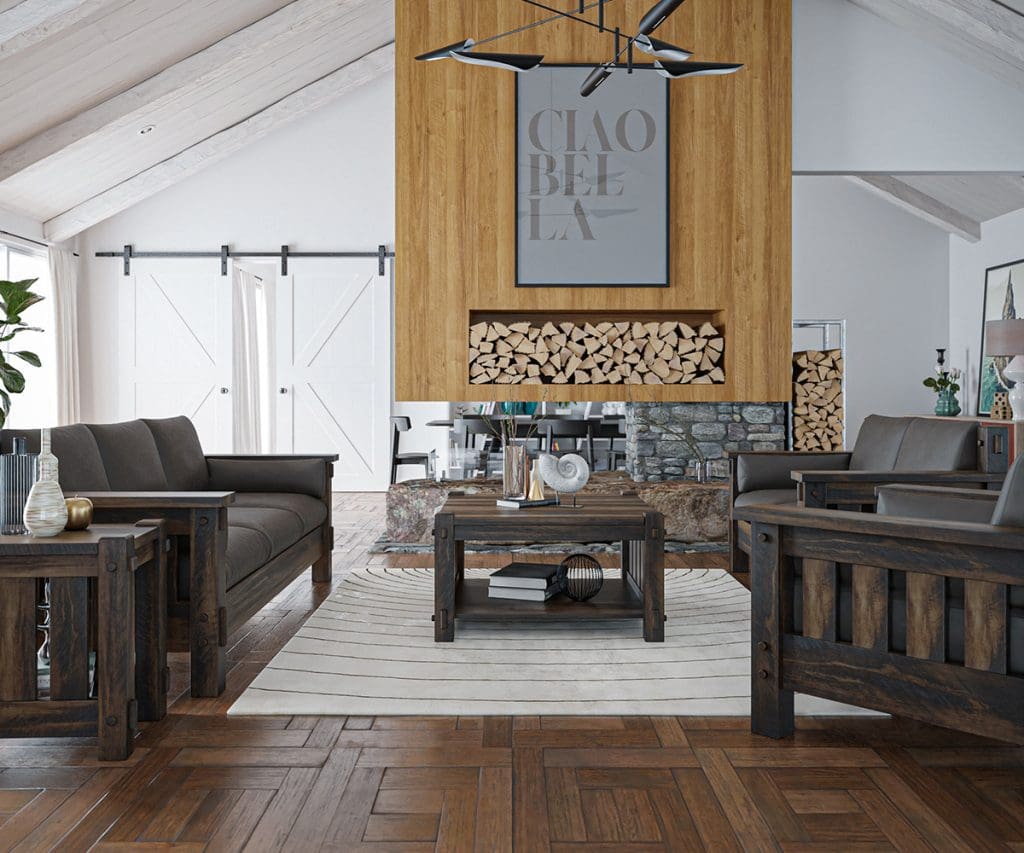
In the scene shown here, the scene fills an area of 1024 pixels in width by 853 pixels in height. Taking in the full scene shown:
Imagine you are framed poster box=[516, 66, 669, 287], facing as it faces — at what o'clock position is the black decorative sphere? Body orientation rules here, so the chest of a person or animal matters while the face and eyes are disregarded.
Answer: The black decorative sphere is roughly at 12 o'clock from the framed poster.

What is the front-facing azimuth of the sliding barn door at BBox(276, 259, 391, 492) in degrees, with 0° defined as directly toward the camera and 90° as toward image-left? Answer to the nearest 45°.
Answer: approximately 0°

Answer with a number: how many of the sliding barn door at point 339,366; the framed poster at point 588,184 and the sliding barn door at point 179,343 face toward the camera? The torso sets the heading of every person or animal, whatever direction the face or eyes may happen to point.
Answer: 3

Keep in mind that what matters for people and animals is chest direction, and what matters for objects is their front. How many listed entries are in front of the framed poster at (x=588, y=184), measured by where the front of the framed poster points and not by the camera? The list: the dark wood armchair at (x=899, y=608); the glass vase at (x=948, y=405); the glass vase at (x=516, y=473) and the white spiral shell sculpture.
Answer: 3

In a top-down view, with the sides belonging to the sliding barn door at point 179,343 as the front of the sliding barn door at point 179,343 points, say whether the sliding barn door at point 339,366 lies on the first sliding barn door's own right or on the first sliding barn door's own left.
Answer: on the first sliding barn door's own left

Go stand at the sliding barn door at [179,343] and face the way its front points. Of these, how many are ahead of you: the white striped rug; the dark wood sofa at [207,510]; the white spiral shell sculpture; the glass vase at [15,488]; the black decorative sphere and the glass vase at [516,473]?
6

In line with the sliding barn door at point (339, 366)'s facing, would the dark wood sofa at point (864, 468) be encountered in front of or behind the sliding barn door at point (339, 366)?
in front

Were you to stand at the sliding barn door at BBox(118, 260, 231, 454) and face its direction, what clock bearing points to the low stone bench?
The low stone bench is roughly at 11 o'clock from the sliding barn door.

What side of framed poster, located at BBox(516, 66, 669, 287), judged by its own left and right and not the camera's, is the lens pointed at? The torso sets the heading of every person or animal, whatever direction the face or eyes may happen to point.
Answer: front

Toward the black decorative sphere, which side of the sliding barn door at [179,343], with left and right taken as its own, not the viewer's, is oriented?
front

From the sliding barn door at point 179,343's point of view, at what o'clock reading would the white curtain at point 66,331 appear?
The white curtain is roughly at 3 o'clock from the sliding barn door.

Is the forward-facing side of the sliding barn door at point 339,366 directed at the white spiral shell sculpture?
yes

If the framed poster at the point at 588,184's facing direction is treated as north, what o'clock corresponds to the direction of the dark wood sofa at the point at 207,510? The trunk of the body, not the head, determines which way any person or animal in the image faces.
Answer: The dark wood sofa is roughly at 1 o'clock from the framed poster.

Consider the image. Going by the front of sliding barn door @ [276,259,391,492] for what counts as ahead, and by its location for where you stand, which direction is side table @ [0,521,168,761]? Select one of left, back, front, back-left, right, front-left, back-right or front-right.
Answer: front

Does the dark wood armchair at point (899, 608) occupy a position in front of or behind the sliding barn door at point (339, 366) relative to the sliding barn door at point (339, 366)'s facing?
in front
